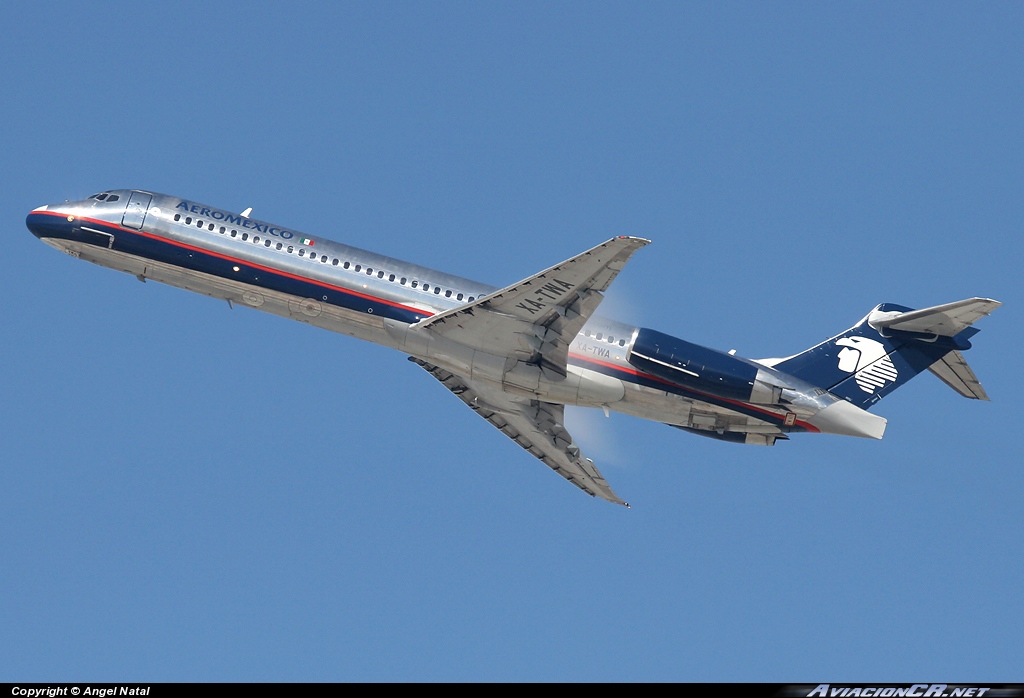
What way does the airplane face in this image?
to the viewer's left
